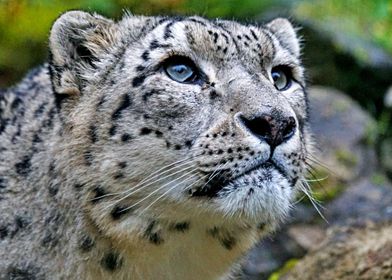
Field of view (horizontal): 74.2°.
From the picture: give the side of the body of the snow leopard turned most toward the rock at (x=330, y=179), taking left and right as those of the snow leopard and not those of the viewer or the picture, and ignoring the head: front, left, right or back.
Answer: left

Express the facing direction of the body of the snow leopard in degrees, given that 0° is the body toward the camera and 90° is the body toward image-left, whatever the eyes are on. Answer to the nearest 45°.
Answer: approximately 315°

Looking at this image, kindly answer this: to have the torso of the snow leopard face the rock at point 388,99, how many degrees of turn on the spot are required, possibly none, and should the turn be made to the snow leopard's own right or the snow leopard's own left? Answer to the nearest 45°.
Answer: approximately 90° to the snow leopard's own left

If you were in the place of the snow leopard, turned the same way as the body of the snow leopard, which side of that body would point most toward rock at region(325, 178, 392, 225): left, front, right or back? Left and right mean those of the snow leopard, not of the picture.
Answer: left

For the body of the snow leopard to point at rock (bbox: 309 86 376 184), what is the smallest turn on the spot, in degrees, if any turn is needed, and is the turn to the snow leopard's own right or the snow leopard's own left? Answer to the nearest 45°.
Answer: approximately 90° to the snow leopard's own left
